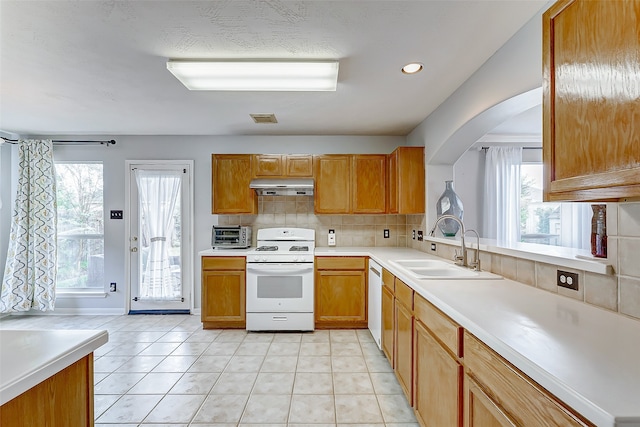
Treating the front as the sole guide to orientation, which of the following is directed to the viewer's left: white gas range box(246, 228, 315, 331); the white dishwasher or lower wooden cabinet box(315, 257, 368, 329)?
the white dishwasher

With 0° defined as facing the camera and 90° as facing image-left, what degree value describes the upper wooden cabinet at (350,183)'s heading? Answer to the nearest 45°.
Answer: approximately 0°

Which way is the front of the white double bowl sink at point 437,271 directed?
to the viewer's left

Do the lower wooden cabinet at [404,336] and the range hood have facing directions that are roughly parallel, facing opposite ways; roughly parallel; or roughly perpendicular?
roughly perpendicular

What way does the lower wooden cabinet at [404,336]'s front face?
to the viewer's left

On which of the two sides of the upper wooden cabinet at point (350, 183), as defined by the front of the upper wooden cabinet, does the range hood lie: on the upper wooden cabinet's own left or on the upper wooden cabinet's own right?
on the upper wooden cabinet's own right

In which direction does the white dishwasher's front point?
to the viewer's left

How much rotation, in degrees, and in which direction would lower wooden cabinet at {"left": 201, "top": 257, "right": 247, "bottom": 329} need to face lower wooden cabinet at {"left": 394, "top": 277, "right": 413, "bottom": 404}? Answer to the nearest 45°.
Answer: approximately 45° to its left
